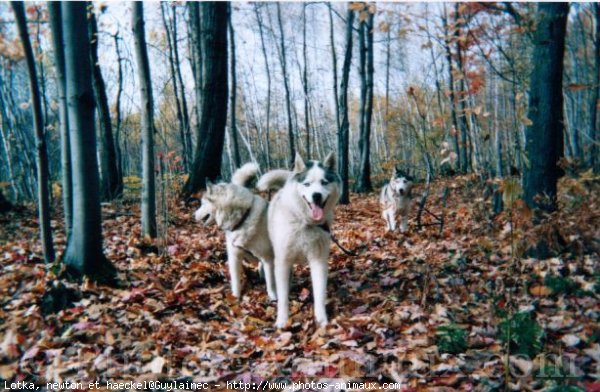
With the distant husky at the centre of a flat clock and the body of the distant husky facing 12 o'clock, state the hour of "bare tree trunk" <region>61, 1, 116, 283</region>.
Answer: The bare tree trunk is roughly at 1 o'clock from the distant husky.

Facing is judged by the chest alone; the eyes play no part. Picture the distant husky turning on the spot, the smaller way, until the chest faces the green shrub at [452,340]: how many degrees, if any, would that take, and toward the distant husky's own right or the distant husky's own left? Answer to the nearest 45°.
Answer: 0° — it already faces it

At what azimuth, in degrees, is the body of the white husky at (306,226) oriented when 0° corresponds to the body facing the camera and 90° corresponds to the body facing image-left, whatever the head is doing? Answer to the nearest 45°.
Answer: approximately 0°

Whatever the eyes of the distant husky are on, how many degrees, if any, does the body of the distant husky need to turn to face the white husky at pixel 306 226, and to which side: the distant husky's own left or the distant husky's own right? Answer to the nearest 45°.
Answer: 0° — it already faces it

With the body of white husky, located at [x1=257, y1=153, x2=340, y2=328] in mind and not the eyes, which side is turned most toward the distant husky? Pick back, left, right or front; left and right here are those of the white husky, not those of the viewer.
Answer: back

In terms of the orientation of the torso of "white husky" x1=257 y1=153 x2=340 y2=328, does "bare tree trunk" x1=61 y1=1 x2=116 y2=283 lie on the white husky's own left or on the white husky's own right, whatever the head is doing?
on the white husky's own right

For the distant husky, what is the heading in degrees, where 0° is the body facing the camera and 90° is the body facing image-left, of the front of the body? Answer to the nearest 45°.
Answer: approximately 0°
